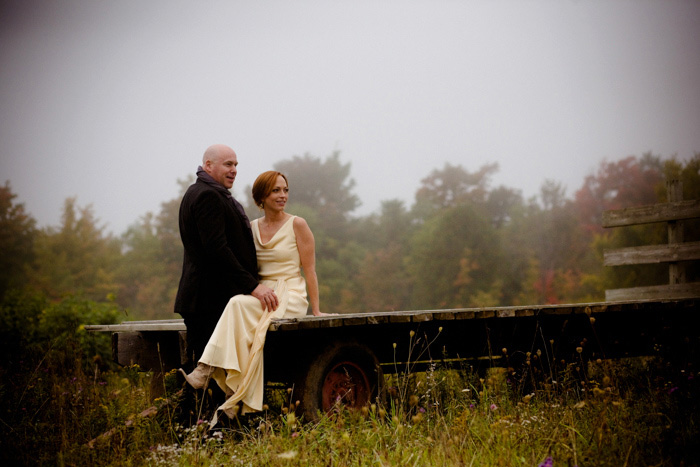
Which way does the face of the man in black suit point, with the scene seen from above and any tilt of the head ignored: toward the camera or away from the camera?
toward the camera

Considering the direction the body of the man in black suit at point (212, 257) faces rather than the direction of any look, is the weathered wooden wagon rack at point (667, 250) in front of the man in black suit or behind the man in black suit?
in front

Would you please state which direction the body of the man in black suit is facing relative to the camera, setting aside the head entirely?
to the viewer's right

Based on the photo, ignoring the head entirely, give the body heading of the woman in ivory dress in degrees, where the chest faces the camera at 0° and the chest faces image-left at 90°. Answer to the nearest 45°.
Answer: approximately 45°

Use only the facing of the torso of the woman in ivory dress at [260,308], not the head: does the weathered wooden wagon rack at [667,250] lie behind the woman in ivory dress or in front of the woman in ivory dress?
behind
